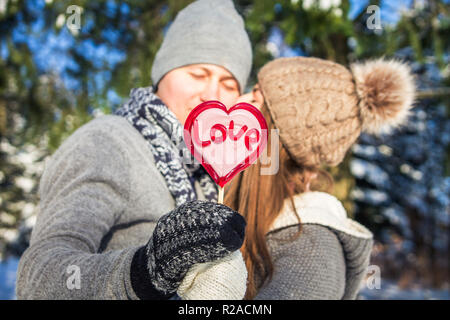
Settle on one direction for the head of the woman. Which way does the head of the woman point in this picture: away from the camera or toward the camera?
away from the camera

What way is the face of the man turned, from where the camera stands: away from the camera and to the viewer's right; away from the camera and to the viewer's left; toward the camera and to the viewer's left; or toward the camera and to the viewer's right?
toward the camera and to the viewer's right

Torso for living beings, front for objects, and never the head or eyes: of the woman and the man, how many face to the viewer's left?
1

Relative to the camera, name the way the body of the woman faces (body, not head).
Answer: to the viewer's left

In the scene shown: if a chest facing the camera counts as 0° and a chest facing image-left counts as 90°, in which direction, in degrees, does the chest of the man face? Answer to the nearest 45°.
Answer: approximately 315°
